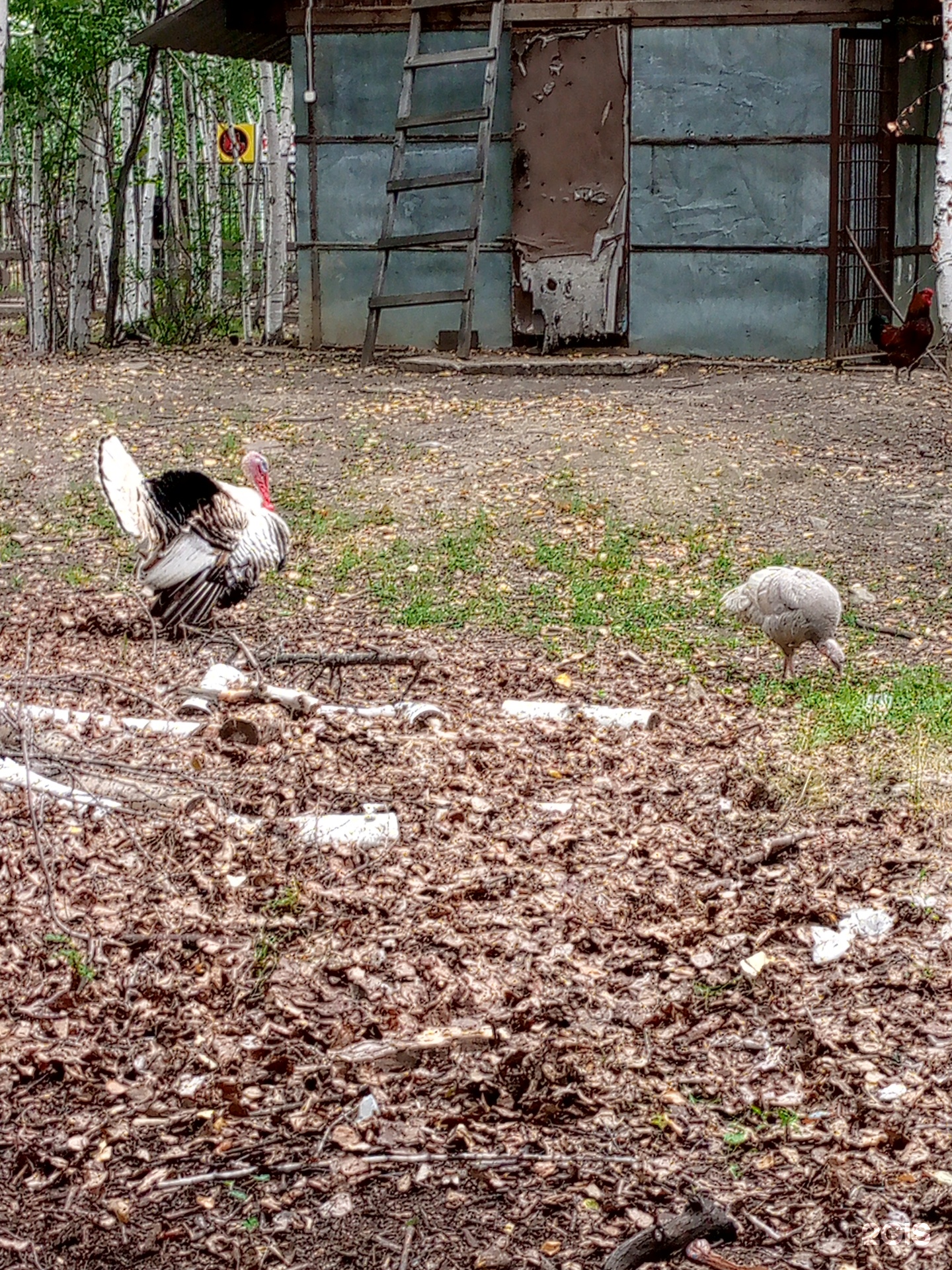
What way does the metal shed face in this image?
toward the camera

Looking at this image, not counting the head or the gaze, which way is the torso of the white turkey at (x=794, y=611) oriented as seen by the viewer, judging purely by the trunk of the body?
to the viewer's right

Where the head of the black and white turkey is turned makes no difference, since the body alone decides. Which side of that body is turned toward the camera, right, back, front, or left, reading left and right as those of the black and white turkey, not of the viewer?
right

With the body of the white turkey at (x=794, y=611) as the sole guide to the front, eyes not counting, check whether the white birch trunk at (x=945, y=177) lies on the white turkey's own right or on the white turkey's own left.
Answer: on the white turkey's own left

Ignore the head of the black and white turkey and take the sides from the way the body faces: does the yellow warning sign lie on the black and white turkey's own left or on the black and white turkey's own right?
on the black and white turkey's own left

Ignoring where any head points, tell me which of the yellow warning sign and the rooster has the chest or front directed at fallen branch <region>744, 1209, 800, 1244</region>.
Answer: the yellow warning sign

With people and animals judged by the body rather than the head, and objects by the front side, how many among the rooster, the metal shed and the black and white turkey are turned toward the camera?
1

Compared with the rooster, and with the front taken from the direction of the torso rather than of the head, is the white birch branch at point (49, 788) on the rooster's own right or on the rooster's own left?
on the rooster's own right

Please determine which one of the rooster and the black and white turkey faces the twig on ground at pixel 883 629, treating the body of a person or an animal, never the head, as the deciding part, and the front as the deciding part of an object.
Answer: the black and white turkey

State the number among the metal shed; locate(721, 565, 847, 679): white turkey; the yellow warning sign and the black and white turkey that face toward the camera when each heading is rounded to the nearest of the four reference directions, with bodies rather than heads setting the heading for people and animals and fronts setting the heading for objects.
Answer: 2

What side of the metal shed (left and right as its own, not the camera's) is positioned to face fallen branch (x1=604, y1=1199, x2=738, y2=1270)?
front

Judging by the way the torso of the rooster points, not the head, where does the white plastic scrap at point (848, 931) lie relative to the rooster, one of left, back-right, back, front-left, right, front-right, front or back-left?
right

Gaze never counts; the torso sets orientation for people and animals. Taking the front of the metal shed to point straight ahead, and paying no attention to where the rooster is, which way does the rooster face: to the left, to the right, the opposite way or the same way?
to the left

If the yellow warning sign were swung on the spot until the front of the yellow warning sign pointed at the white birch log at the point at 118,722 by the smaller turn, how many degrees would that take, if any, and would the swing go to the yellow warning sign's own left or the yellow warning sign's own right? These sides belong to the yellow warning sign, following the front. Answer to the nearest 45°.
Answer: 0° — it already faces it

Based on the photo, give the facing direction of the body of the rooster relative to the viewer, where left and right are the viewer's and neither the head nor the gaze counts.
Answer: facing to the right of the viewer

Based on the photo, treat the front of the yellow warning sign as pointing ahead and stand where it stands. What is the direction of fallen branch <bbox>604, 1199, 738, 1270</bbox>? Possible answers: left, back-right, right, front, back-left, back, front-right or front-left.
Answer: front

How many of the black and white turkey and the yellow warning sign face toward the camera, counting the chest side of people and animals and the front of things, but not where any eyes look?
1

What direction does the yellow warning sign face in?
toward the camera
